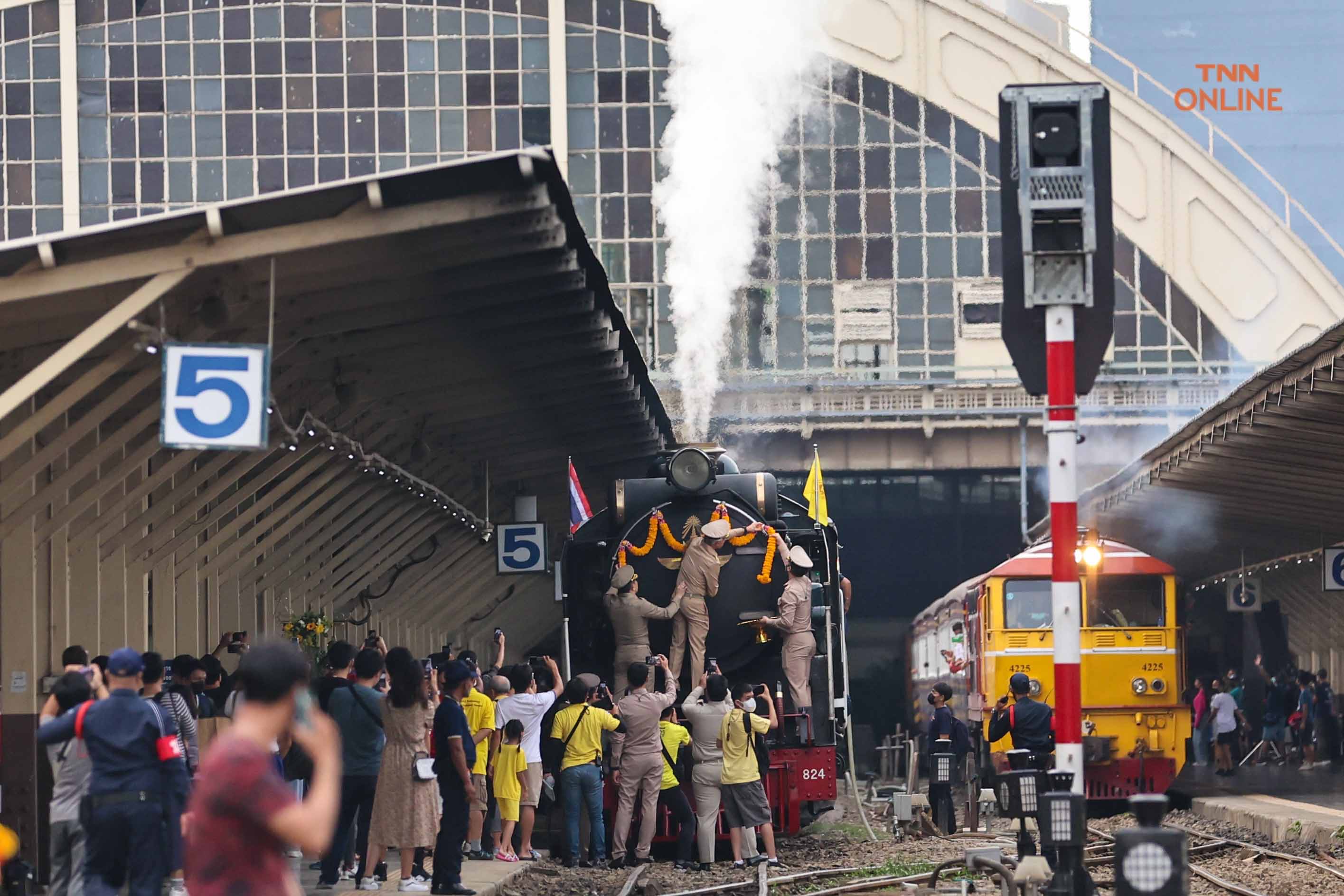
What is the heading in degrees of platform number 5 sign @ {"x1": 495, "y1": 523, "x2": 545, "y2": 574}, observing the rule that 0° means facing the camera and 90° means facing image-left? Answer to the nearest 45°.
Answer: approximately 0°

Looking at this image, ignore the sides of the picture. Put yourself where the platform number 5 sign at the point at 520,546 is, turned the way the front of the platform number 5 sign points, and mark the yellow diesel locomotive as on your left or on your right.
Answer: on your left

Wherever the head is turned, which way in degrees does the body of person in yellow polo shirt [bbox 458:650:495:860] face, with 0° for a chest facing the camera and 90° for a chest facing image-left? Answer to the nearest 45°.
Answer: approximately 225°

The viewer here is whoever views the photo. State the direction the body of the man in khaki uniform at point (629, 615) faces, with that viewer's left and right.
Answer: facing away from the viewer and to the right of the viewer

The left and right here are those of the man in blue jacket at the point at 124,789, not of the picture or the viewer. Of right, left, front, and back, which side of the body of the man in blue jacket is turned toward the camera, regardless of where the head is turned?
back

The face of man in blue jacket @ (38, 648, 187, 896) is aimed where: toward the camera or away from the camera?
away from the camera

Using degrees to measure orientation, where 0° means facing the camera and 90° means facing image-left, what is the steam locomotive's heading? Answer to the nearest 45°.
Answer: approximately 0°

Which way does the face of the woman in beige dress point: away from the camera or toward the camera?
away from the camera

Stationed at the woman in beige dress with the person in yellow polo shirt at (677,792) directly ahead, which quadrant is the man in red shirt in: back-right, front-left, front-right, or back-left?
back-right

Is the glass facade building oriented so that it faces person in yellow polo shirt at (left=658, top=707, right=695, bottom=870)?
yes
